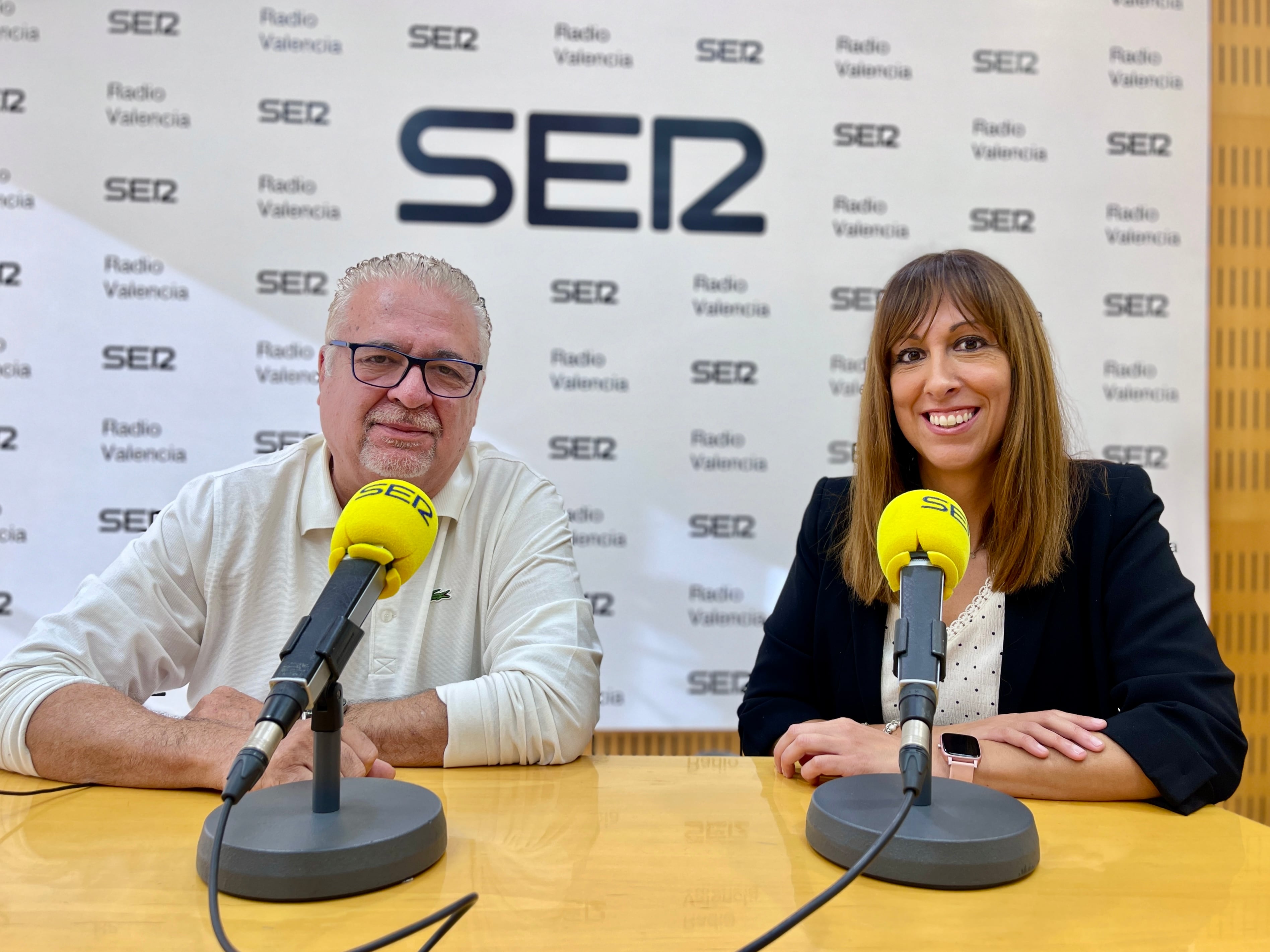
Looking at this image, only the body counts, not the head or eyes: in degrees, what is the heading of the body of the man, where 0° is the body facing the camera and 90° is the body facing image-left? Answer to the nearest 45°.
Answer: approximately 0°

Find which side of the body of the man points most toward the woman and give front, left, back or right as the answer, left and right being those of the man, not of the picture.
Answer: left

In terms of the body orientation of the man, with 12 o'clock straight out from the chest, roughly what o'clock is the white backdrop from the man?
The white backdrop is roughly at 7 o'clock from the man.
